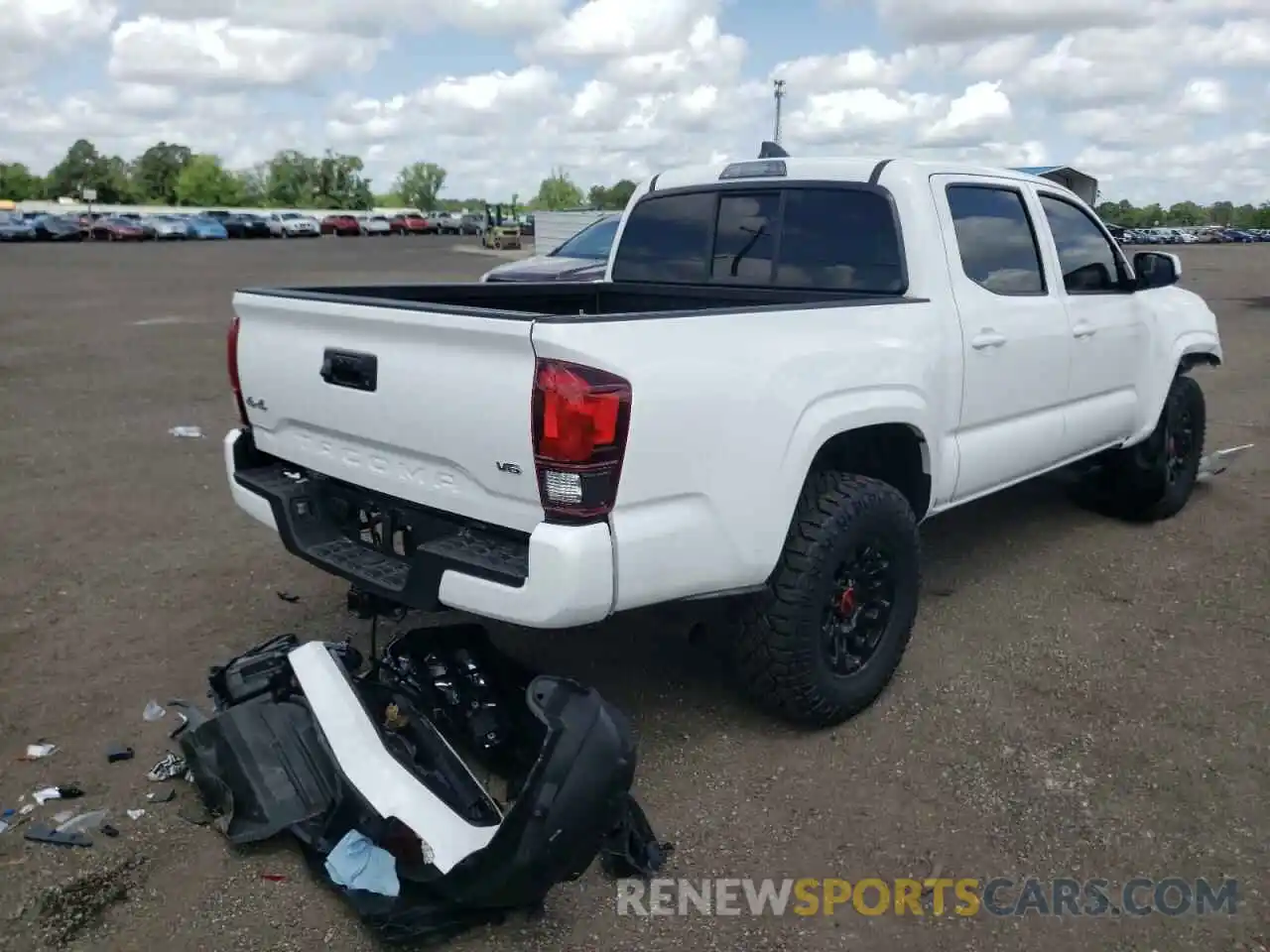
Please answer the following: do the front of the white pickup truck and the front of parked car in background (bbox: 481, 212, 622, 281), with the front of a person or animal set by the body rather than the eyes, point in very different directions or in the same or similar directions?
very different directions

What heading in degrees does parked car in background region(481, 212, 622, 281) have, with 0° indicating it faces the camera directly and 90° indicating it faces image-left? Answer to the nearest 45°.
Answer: approximately 45°

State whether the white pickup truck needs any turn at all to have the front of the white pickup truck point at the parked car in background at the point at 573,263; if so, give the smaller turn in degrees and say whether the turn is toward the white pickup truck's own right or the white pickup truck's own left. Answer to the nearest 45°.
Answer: approximately 45° to the white pickup truck's own left

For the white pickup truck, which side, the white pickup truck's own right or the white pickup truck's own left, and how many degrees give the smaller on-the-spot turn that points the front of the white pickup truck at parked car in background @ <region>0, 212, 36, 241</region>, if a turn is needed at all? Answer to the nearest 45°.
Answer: approximately 90° to the white pickup truck's own left

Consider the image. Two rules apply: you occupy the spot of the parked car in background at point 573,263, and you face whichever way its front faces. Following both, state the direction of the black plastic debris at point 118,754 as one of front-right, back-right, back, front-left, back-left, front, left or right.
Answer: front-left

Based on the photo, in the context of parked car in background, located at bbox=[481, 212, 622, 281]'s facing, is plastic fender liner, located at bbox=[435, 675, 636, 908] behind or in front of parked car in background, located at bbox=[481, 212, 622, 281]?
in front

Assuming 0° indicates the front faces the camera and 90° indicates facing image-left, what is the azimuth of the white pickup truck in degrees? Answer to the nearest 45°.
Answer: approximately 225°
